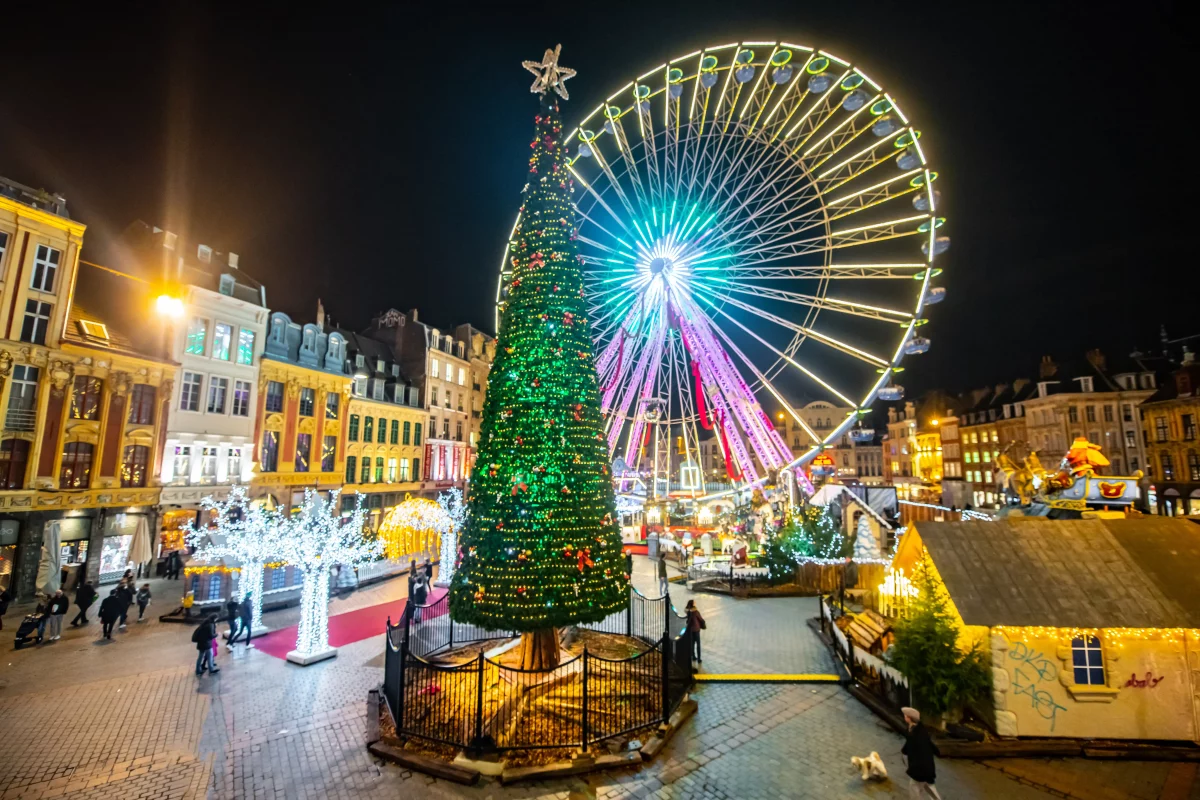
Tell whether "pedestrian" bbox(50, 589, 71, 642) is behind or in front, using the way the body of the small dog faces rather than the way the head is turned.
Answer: in front

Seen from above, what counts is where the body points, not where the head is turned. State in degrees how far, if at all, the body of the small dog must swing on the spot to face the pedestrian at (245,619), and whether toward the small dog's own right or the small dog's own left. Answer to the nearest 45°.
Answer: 0° — it already faces them

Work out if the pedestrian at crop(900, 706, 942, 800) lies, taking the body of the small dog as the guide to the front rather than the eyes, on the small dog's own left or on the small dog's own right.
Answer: on the small dog's own left

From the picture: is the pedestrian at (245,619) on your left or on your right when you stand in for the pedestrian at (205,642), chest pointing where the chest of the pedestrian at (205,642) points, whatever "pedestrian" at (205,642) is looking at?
on your left

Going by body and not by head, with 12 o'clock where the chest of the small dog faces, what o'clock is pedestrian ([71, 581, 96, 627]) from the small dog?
The pedestrian is roughly at 12 o'clock from the small dog.

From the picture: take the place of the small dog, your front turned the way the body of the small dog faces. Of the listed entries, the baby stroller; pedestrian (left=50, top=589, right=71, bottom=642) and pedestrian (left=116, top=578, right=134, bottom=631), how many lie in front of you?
3

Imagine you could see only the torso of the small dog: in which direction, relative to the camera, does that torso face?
to the viewer's left

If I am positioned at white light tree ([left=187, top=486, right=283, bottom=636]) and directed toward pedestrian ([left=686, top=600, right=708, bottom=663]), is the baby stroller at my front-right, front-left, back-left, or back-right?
back-right
